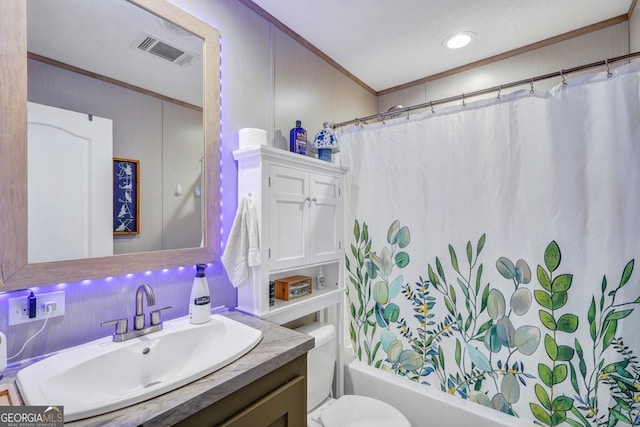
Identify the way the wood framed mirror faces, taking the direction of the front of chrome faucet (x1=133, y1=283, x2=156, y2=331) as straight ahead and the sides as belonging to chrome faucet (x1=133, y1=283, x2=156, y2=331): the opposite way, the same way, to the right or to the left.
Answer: the same way

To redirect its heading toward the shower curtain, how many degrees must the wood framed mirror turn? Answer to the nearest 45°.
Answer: approximately 45° to its left

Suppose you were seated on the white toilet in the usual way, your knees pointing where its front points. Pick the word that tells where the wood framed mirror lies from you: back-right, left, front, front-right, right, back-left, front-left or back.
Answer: right

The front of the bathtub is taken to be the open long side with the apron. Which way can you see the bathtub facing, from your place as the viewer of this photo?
facing the viewer and to the left of the viewer

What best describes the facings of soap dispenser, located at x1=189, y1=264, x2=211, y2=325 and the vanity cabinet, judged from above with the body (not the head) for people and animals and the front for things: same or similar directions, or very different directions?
same or similar directions

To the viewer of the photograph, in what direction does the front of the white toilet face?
facing the viewer and to the right of the viewer

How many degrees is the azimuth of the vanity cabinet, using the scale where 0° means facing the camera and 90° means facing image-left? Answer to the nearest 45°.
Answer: approximately 315°

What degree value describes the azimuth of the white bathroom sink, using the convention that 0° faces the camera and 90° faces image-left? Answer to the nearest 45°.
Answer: approximately 315°

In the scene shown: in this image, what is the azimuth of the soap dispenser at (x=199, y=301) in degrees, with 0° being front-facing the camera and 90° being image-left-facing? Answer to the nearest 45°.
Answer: approximately 315°

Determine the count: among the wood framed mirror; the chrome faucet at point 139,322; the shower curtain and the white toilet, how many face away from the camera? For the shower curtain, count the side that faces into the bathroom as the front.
0
